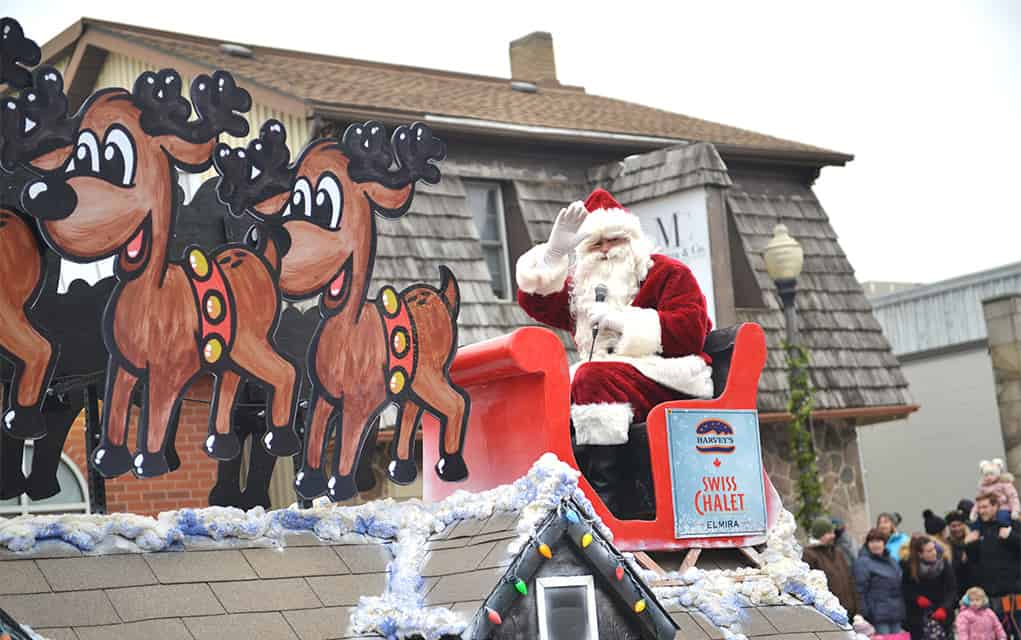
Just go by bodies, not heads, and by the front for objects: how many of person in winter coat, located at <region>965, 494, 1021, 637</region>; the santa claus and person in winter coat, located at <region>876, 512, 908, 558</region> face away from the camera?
0

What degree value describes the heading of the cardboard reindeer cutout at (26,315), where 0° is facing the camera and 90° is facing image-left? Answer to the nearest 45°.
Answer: approximately 90°

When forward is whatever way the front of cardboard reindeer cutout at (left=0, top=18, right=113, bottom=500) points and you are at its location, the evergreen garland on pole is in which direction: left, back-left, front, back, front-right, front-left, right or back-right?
back-right

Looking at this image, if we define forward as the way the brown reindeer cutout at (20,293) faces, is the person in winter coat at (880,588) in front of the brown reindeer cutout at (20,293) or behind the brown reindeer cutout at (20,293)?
behind

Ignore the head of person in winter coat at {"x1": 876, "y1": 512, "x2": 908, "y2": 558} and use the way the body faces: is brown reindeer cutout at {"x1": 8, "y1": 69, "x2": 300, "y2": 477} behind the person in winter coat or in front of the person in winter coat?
in front

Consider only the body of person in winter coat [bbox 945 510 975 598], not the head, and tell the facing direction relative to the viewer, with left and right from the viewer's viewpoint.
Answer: facing the viewer and to the left of the viewer

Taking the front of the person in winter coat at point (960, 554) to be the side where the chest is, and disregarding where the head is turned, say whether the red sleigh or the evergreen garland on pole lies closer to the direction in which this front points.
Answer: the red sleigh

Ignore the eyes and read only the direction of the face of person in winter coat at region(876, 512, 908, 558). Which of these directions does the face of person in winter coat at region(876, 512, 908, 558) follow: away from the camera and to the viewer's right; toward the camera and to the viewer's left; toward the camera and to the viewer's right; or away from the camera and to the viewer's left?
toward the camera and to the viewer's left

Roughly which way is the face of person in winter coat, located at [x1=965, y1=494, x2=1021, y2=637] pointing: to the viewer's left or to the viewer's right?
to the viewer's left

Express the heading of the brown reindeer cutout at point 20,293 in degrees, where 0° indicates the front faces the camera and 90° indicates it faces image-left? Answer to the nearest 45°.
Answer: approximately 90°
